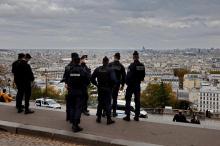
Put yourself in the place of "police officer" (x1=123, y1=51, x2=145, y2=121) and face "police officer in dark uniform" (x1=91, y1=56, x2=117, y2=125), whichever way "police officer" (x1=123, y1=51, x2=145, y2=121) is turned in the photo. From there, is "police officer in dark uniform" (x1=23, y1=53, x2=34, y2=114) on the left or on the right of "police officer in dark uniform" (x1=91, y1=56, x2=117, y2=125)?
right

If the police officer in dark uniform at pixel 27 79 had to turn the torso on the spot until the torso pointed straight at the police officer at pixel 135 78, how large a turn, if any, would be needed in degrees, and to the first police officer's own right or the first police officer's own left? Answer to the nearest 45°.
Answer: approximately 45° to the first police officer's own right

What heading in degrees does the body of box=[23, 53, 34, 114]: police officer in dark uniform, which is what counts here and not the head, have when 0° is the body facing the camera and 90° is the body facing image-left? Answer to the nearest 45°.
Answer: approximately 270°

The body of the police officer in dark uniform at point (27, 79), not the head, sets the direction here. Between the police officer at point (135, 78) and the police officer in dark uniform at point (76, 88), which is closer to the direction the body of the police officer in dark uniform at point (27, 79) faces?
the police officer

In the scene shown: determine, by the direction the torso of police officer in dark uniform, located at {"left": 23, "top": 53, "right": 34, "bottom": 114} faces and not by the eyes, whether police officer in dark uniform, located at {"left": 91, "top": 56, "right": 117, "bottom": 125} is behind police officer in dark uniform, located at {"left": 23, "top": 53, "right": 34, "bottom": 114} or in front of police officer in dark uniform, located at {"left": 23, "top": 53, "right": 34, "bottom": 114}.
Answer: in front

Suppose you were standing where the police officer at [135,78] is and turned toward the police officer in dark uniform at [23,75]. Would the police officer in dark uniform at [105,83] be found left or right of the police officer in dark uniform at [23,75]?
left

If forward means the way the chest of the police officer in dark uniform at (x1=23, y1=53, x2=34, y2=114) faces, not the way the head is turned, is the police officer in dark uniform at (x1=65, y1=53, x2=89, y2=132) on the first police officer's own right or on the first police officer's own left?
on the first police officer's own right
